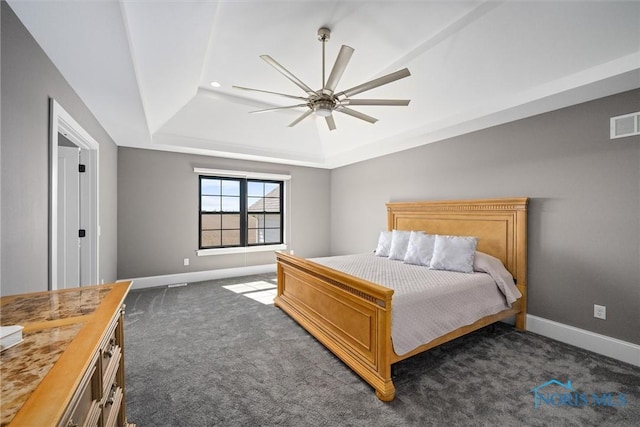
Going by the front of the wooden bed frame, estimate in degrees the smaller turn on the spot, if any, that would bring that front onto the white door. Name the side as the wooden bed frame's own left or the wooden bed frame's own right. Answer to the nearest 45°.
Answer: approximately 45° to the wooden bed frame's own right

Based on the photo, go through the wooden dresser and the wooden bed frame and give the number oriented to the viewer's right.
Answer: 1

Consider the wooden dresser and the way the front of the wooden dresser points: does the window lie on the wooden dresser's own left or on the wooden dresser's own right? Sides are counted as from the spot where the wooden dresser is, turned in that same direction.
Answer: on the wooden dresser's own left

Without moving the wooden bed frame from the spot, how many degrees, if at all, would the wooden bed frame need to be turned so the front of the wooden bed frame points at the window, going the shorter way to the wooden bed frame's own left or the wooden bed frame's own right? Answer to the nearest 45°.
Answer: approximately 90° to the wooden bed frame's own right

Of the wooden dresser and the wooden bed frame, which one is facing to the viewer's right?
the wooden dresser

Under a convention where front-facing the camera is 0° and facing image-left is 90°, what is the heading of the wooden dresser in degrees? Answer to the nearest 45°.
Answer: approximately 270°

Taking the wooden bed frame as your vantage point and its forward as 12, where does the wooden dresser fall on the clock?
The wooden dresser is roughly at 11 o'clock from the wooden bed frame.

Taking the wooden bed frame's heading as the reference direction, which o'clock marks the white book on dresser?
The white book on dresser is roughly at 11 o'clock from the wooden bed frame.
